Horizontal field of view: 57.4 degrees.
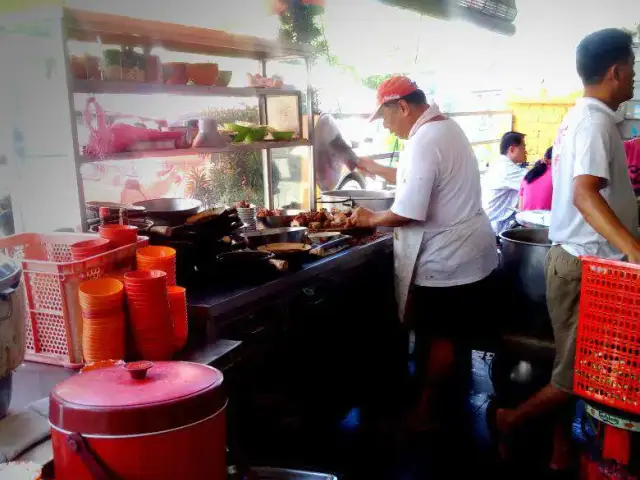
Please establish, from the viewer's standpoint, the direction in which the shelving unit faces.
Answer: facing the viewer and to the right of the viewer

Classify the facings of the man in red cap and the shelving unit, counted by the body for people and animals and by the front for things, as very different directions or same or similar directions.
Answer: very different directions

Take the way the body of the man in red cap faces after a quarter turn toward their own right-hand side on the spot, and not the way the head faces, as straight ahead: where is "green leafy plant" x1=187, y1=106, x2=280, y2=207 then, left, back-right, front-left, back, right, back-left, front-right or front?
front-left

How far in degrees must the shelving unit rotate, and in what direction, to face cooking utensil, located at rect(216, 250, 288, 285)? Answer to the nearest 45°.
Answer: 0° — it already faces it

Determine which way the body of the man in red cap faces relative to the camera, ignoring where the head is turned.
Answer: to the viewer's left

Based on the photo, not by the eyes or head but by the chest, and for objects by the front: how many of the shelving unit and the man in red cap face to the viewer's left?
1

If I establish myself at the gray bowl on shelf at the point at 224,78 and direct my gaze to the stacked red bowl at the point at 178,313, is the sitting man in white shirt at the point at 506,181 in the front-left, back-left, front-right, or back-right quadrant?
back-left

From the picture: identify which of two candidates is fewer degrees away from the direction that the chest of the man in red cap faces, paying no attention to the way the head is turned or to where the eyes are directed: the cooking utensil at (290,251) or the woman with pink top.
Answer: the cooking utensil

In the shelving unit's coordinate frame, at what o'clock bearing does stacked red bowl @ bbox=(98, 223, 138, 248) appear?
The stacked red bowl is roughly at 1 o'clock from the shelving unit.
